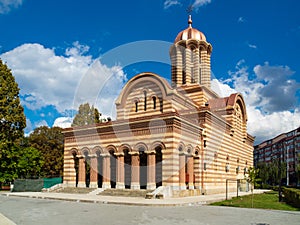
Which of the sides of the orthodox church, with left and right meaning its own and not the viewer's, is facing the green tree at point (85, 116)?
right

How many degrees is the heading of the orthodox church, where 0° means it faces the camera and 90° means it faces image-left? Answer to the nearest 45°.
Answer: approximately 45°
